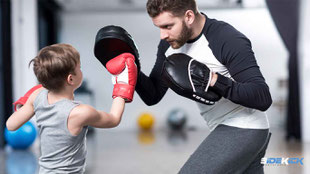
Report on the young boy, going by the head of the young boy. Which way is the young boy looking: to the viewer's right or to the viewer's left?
to the viewer's right

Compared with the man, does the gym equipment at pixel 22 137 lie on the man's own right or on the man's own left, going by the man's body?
on the man's own right

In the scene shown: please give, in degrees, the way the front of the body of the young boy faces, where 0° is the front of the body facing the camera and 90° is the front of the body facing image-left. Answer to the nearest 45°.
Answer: approximately 225°

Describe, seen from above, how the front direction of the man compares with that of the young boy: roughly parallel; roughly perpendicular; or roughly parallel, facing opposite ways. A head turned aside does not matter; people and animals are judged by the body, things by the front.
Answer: roughly parallel, facing opposite ways

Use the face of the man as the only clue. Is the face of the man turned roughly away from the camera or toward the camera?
toward the camera

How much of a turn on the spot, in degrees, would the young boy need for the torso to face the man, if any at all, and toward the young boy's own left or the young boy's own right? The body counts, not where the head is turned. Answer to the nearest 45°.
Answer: approximately 45° to the young boy's own right

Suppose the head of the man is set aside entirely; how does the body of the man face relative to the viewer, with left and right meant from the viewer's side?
facing the viewer and to the left of the viewer
